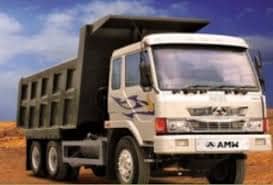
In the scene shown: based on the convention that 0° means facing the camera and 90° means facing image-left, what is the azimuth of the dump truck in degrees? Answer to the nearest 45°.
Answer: approximately 315°
